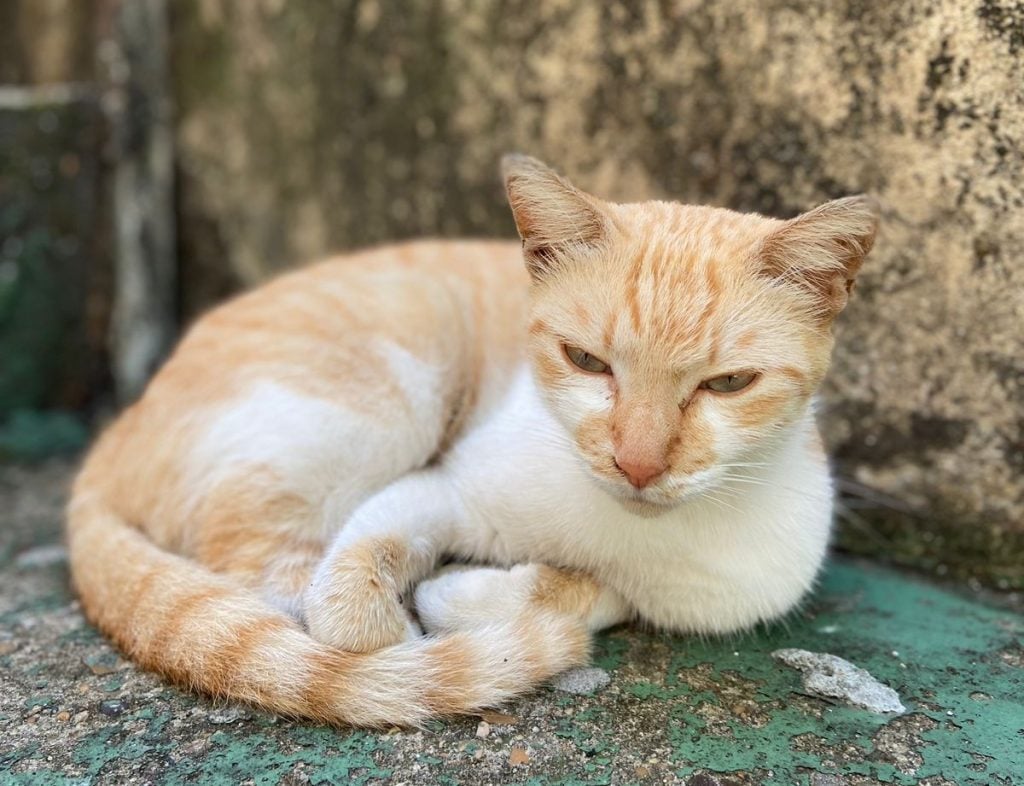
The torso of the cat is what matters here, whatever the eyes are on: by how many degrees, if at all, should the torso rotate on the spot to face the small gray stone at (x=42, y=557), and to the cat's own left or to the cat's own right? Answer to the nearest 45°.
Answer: approximately 180°

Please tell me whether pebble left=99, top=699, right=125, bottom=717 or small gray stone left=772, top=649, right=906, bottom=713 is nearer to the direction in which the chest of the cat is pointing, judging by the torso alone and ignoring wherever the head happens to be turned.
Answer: the small gray stone

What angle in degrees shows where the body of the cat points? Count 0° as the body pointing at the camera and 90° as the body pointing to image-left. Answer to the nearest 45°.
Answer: approximately 315°
